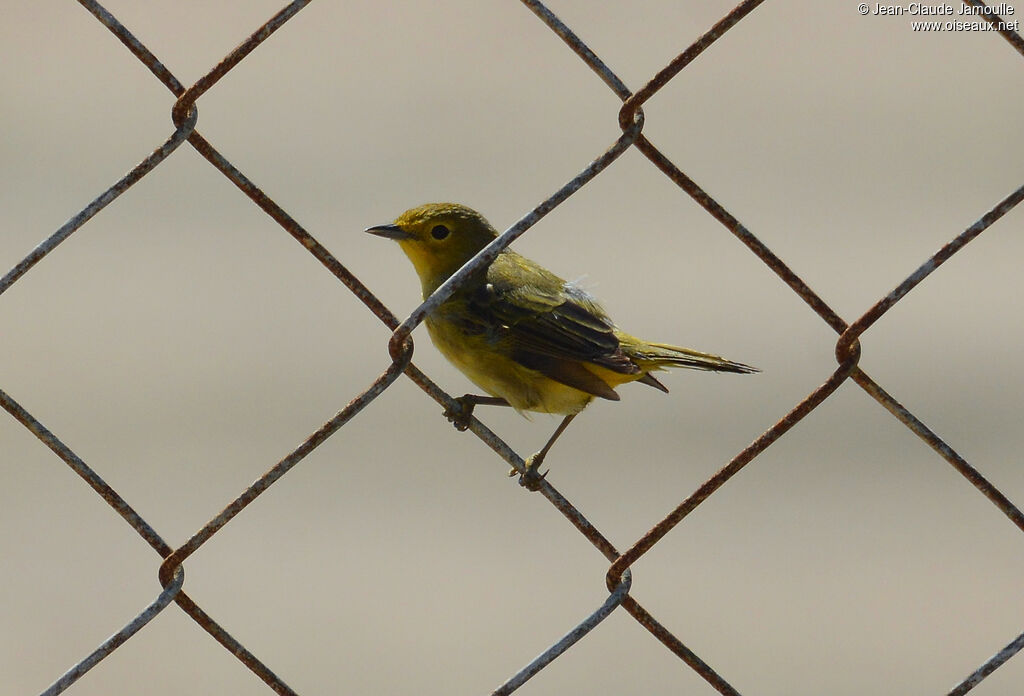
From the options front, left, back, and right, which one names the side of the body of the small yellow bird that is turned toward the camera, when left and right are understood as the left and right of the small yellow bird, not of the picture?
left
